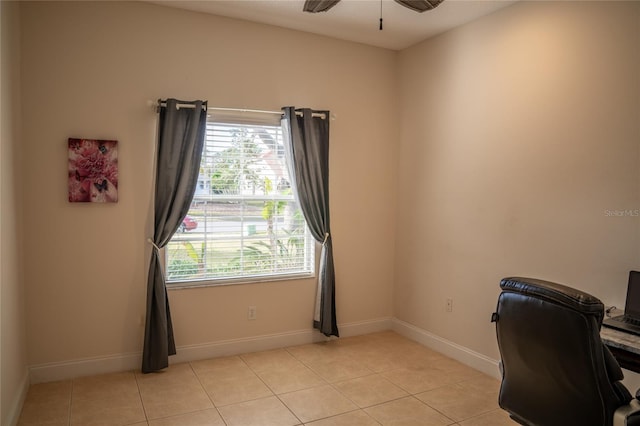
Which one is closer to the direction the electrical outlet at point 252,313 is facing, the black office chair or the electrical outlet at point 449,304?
the black office chair

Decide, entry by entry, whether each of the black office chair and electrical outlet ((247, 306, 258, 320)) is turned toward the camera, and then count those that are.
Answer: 1

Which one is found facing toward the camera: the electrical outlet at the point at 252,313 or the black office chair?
the electrical outlet

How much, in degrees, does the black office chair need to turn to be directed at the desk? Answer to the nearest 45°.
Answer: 0° — it already faces it

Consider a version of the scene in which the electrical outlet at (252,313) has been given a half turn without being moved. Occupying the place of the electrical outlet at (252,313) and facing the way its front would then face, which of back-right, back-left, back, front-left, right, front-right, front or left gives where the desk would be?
back-right

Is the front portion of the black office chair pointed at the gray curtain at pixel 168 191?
no

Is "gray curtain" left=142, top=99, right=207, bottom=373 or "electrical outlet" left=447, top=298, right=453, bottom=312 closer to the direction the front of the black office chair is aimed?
the electrical outlet

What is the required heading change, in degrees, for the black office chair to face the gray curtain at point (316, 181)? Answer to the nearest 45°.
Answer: approximately 90° to its left

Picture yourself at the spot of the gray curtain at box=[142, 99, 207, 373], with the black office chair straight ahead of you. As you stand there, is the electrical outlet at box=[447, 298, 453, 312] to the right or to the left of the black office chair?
left

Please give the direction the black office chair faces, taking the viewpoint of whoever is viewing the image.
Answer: facing away from the viewer and to the right of the viewer

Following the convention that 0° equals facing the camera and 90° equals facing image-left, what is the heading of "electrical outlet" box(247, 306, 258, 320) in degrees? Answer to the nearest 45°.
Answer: approximately 0°

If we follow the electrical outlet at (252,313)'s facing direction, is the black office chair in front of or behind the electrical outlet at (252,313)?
in front
